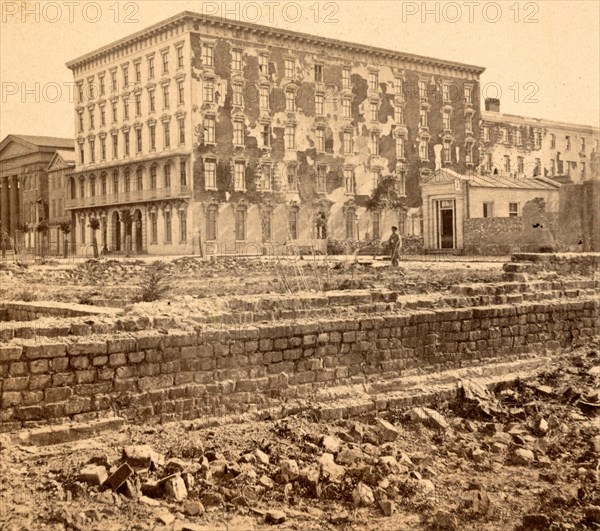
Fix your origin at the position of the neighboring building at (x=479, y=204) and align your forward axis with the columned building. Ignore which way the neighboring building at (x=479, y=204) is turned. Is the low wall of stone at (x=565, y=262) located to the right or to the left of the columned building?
left

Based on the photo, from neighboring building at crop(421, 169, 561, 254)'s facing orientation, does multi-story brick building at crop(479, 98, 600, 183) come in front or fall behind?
behind

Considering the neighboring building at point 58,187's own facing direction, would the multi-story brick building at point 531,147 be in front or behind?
behind

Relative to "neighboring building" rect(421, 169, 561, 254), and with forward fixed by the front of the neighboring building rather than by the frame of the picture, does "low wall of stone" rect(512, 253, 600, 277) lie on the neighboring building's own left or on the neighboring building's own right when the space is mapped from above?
on the neighboring building's own left

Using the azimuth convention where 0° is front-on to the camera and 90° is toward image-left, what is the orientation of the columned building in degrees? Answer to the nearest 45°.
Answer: approximately 45°

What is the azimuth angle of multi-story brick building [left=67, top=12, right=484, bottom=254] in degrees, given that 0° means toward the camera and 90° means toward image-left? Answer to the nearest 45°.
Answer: approximately 45°

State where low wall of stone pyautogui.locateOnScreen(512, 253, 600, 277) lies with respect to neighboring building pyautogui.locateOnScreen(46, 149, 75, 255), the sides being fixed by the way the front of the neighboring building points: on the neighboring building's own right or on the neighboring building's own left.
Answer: on the neighboring building's own left

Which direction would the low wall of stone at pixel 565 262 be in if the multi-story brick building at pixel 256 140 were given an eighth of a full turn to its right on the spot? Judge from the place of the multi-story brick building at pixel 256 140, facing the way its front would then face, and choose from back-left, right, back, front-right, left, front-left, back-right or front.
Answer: back-left

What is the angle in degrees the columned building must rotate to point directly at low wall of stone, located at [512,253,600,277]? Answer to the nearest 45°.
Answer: approximately 135° to its left
